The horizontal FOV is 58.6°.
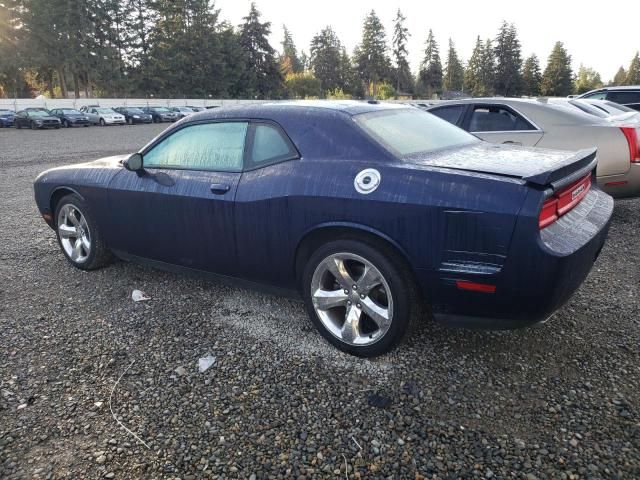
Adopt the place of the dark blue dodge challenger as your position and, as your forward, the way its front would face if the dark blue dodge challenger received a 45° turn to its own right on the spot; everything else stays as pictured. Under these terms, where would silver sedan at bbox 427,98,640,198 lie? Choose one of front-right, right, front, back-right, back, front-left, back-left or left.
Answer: front-right

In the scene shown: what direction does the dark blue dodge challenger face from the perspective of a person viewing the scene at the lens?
facing away from the viewer and to the left of the viewer

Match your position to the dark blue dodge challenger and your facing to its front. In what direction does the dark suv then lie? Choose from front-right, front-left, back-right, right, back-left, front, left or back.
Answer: right
